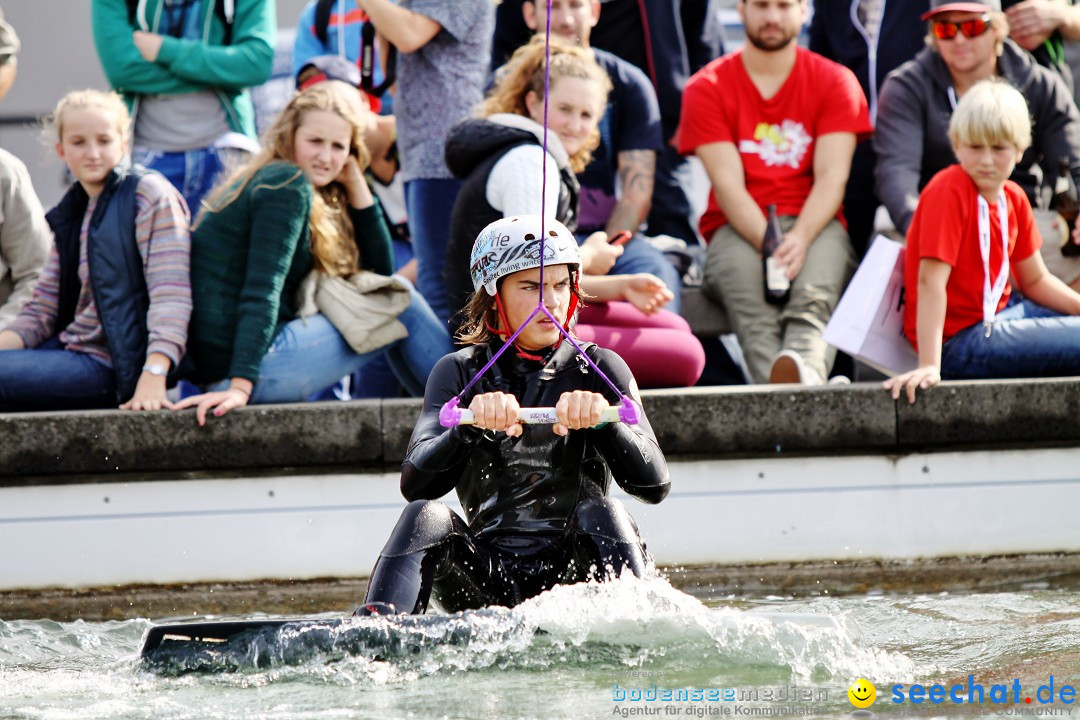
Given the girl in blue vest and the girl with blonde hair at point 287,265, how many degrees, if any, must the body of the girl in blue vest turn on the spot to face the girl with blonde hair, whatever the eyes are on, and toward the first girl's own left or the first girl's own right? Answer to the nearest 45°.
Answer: approximately 135° to the first girl's own left

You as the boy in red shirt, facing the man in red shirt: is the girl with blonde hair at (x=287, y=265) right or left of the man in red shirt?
left

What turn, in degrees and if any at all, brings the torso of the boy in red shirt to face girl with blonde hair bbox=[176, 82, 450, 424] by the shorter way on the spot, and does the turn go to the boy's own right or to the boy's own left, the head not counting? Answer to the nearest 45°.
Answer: approximately 135° to the boy's own right

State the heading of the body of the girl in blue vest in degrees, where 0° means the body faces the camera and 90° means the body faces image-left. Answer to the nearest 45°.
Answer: approximately 45°

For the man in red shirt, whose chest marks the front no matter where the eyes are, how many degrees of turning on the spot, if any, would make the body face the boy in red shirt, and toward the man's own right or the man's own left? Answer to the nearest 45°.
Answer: approximately 45° to the man's own left

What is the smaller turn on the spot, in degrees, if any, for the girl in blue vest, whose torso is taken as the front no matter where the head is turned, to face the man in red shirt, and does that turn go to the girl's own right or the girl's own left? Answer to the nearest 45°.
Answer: approximately 135° to the girl's own left

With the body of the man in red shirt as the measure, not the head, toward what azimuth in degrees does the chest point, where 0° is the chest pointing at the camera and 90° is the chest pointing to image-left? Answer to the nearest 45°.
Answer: approximately 0°

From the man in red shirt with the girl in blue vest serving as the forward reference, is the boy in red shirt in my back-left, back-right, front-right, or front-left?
back-left

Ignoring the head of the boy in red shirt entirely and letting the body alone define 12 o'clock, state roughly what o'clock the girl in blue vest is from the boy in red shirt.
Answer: The girl in blue vest is roughly at 4 o'clock from the boy in red shirt.

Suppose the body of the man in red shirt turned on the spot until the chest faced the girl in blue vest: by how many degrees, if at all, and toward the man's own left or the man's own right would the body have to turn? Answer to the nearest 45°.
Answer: approximately 45° to the man's own right
